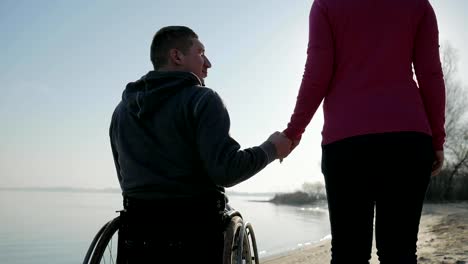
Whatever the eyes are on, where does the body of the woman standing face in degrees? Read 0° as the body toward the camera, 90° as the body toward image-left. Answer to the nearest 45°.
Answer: approximately 180°

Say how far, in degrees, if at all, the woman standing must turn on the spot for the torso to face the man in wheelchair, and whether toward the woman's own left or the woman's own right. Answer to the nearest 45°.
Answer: approximately 90° to the woman's own left

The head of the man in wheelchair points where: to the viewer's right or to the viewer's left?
to the viewer's right

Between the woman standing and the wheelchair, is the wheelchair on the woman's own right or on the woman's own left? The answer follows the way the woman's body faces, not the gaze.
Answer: on the woman's own left
